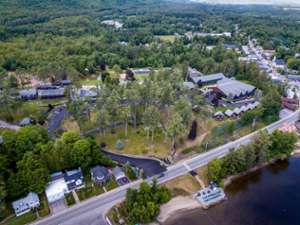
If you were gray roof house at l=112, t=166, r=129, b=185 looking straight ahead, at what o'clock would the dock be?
The dock is roughly at 11 o'clock from the gray roof house.

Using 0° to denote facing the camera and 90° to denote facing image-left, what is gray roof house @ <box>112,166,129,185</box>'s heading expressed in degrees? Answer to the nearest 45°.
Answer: approximately 315°

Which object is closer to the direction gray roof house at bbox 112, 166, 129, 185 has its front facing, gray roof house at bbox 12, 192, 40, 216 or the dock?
the dock

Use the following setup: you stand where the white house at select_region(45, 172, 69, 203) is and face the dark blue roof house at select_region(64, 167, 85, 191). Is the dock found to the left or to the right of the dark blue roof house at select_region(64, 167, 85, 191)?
right

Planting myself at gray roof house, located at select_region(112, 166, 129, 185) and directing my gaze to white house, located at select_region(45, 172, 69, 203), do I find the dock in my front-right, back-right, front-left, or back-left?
back-left

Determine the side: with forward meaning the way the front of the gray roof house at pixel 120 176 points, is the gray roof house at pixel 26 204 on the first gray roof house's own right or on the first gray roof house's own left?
on the first gray roof house's own right

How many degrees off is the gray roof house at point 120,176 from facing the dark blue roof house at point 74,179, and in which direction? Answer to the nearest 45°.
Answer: approximately 135° to its right

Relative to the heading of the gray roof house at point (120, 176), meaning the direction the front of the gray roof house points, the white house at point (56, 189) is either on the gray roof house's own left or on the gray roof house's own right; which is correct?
on the gray roof house's own right

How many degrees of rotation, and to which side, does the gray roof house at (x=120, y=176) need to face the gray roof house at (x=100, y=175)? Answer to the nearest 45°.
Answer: approximately 135° to its right

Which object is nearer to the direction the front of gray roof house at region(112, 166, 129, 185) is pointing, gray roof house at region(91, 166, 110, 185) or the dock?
the dock
